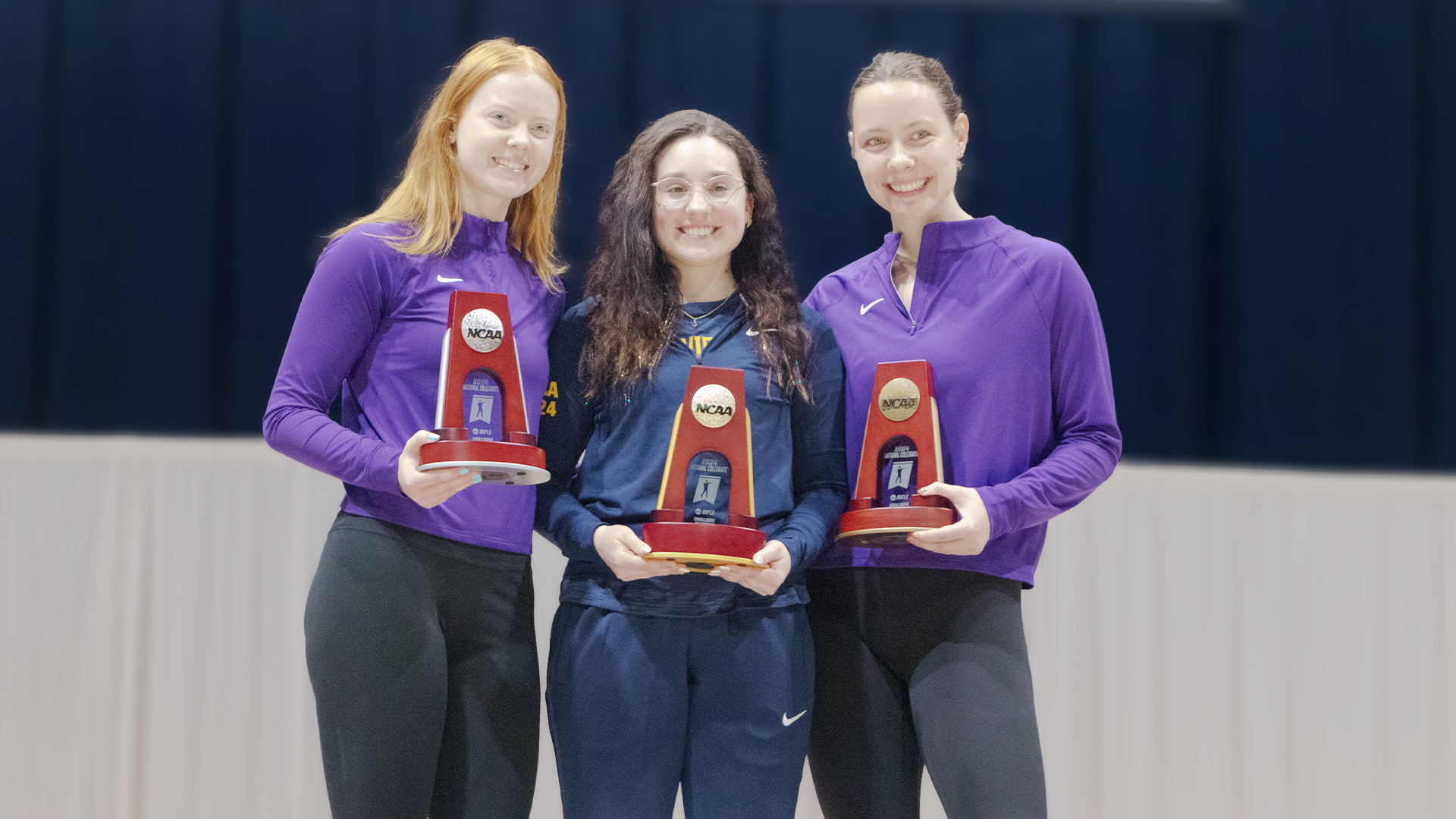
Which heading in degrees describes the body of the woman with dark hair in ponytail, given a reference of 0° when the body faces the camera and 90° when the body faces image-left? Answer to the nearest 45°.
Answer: approximately 45°

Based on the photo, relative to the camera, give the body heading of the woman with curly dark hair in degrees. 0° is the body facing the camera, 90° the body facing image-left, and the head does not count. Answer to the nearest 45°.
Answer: approximately 0°
